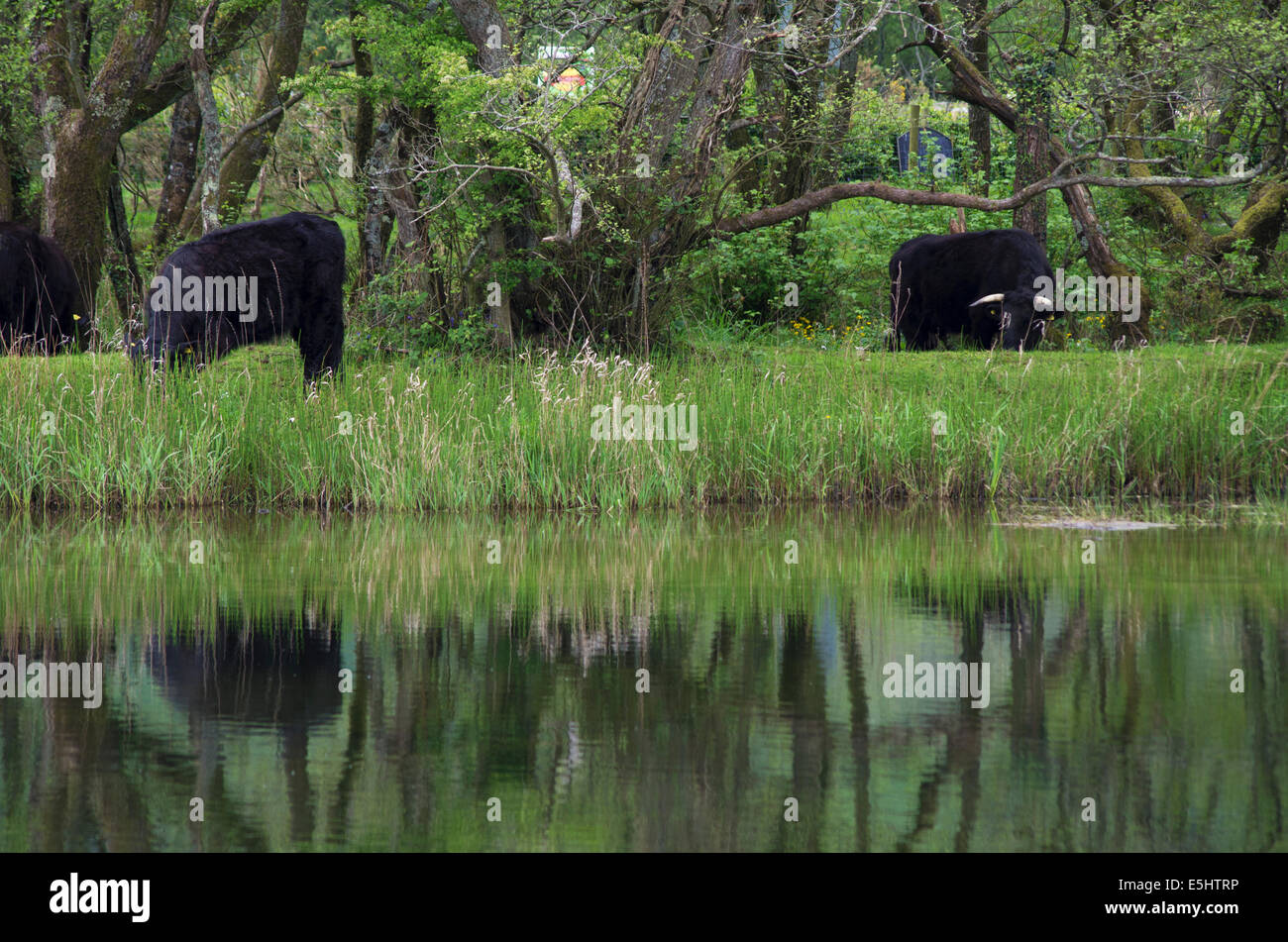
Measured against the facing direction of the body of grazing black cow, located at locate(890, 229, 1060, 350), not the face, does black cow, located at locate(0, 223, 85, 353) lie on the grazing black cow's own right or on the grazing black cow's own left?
on the grazing black cow's own right

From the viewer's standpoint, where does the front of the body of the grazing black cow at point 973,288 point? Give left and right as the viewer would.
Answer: facing the viewer and to the right of the viewer

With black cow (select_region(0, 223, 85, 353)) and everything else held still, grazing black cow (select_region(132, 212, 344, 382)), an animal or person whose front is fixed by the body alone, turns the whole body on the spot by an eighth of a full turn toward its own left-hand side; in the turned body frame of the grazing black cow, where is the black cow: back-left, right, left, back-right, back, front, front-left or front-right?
right

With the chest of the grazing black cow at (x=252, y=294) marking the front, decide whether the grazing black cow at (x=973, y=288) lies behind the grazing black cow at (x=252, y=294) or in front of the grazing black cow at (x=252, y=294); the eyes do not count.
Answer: behind

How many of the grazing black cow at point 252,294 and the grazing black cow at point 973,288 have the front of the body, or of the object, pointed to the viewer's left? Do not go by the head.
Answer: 1

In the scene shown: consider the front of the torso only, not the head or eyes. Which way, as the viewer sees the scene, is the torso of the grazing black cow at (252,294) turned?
to the viewer's left

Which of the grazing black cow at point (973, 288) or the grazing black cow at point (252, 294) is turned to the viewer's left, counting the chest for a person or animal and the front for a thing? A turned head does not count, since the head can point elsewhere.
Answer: the grazing black cow at point (252, 294)
